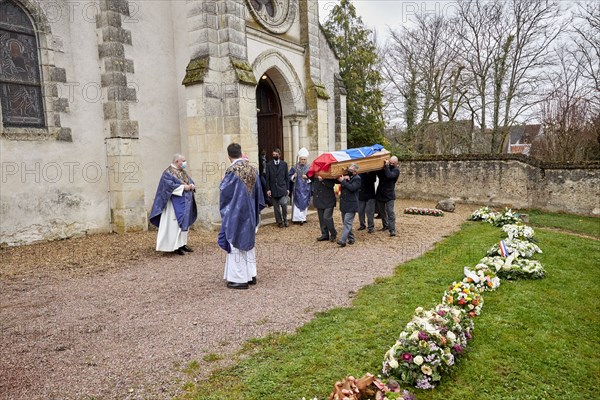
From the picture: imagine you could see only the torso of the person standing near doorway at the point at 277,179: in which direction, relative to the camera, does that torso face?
toward the camera

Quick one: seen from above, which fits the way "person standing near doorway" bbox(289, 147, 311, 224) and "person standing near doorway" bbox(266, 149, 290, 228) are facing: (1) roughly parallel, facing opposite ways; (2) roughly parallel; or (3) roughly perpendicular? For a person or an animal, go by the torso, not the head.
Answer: roughly parallel

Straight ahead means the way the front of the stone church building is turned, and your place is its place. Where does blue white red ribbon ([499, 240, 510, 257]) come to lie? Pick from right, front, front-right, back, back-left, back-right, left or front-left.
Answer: front

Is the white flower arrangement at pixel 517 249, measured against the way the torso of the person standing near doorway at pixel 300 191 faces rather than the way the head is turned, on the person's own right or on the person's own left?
on the person's own left

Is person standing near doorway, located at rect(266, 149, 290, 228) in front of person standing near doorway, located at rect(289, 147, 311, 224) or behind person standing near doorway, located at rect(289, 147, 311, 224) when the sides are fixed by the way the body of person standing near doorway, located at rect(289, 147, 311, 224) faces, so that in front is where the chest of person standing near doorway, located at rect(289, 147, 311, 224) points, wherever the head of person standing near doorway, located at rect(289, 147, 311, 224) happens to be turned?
in front

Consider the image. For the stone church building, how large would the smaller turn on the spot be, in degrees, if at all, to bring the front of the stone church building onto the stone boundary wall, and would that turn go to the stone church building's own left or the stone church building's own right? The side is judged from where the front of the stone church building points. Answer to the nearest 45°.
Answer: approximately 45° to the stone church building's own left

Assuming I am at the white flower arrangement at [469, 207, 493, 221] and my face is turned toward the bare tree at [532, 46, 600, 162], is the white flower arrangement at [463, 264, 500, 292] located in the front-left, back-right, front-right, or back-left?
back-right

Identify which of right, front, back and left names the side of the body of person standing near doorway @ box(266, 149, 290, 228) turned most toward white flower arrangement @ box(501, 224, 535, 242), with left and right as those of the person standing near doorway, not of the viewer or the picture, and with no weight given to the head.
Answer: left

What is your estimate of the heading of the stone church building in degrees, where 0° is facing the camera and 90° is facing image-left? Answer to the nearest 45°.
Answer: approximately 315°

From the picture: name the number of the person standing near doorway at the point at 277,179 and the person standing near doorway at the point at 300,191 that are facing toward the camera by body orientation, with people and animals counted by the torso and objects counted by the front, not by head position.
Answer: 2

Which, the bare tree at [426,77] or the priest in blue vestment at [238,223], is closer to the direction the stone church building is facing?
the priest in blue vestment

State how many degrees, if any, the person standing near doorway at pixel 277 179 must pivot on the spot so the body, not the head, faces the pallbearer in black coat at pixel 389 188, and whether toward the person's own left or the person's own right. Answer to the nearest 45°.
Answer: approximately 45° to the person's own left

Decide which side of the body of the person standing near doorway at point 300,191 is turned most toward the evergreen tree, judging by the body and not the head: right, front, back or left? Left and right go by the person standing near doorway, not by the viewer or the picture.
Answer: back

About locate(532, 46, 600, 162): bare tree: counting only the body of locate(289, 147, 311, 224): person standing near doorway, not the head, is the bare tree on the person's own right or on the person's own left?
on the person's own left
